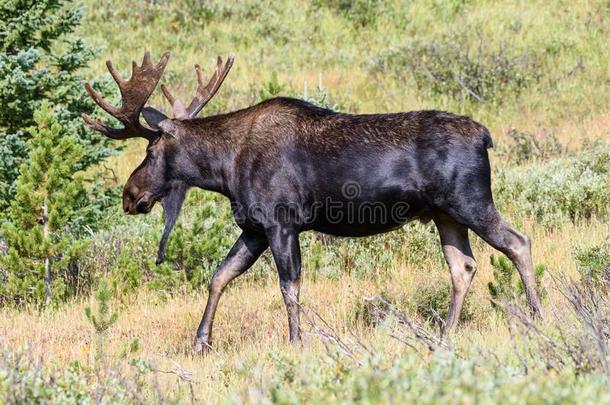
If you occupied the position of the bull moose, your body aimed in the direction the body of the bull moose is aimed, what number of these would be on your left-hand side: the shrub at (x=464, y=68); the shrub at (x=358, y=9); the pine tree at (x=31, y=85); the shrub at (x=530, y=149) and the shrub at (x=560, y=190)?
0

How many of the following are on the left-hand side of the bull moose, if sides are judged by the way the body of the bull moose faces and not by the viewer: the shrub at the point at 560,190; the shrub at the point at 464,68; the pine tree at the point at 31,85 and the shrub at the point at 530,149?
0

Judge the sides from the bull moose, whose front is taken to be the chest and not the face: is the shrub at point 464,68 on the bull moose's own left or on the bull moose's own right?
on the bull moose's own right

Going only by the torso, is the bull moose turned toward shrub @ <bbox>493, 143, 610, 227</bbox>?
no

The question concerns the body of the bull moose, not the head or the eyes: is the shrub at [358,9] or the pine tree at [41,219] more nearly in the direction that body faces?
the pine tree

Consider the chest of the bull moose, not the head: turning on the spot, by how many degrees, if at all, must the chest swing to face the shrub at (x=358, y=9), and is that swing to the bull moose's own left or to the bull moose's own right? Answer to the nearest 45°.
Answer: approximately 90° to the bull moose's own right

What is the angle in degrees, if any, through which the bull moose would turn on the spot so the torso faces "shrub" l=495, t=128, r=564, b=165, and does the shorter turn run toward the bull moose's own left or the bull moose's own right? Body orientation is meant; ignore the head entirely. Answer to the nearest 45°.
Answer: approximately 135° to the bull moose's own right

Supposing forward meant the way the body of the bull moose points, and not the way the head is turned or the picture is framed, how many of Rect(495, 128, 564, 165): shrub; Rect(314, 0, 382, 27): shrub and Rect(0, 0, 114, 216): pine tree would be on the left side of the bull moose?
0

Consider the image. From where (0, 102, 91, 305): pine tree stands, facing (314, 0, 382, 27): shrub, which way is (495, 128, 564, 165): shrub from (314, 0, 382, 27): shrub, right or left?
right

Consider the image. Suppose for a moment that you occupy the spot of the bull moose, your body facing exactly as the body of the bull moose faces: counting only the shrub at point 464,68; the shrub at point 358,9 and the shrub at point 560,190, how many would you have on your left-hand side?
0

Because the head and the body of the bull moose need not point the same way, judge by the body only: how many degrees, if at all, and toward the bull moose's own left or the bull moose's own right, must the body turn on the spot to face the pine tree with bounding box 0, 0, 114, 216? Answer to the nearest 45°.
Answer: approximately 45° to the bull moose's own right

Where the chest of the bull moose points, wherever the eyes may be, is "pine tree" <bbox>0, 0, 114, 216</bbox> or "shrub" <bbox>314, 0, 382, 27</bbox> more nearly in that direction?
the pine tree

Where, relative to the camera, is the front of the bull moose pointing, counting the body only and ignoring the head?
to the viewer's left

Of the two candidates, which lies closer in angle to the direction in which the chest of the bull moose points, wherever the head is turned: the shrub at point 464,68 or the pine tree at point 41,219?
the pine tree

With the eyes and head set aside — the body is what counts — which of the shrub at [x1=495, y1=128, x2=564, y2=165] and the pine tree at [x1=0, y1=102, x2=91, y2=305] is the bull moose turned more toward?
the pine tree
